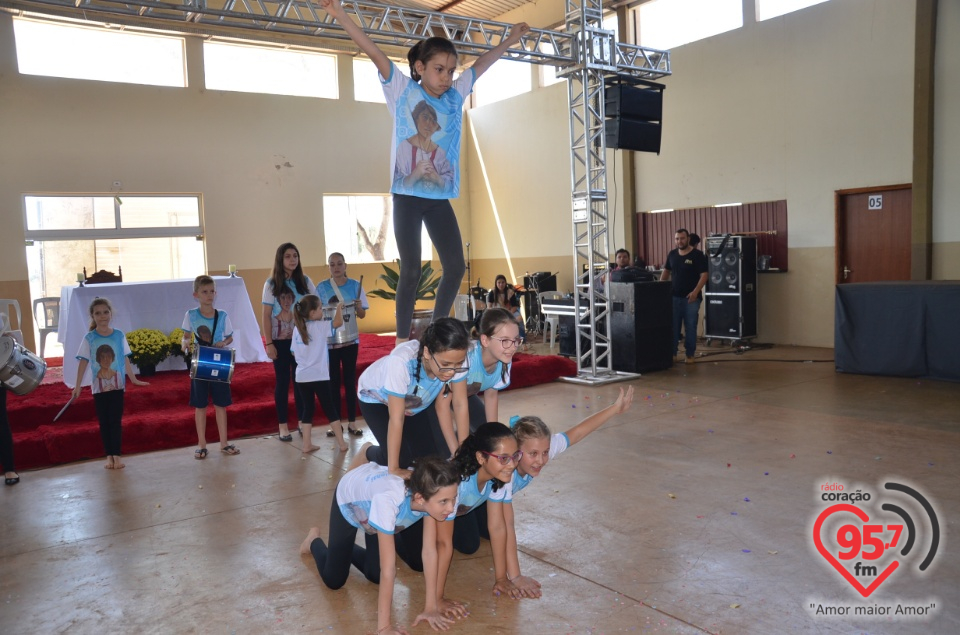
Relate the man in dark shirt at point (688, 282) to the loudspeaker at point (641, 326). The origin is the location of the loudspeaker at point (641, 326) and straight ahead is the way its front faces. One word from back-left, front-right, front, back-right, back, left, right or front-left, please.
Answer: left

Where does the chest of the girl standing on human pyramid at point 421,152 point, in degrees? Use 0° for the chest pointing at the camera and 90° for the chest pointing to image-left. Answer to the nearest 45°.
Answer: approximately 315°

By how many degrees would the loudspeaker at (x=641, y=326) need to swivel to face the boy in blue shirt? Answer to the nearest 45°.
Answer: approximately 90° to its right

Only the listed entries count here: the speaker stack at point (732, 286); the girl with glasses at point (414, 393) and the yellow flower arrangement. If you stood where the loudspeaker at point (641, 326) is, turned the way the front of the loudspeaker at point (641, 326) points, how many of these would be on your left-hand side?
1

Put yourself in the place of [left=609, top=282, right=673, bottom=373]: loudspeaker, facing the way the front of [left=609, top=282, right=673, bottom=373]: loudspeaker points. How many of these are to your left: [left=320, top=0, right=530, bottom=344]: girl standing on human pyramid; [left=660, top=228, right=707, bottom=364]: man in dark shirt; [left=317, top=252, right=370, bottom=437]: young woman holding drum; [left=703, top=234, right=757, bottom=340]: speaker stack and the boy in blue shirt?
2

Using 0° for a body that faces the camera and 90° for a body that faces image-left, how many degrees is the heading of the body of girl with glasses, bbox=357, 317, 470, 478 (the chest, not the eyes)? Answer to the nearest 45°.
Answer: approximately 315°

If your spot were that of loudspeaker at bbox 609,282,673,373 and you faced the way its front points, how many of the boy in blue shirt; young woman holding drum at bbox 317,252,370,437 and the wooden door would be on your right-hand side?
2

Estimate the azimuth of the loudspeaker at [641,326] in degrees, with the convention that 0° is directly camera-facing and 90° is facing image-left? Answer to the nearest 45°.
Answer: approximately 315°

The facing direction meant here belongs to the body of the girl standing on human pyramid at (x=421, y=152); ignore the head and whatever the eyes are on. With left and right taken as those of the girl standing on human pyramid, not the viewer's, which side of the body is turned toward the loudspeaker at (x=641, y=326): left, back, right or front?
left

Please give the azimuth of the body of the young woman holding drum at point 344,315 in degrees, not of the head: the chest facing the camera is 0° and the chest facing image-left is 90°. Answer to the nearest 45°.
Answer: approximately 0°

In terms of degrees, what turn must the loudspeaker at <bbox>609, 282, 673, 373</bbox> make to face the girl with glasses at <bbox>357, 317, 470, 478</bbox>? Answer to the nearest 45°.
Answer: approximately 45° to its right

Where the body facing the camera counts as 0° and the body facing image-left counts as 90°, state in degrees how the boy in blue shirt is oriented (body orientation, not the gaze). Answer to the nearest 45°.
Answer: approximately 0°

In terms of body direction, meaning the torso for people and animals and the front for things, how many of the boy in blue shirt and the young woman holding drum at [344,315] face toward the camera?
2
